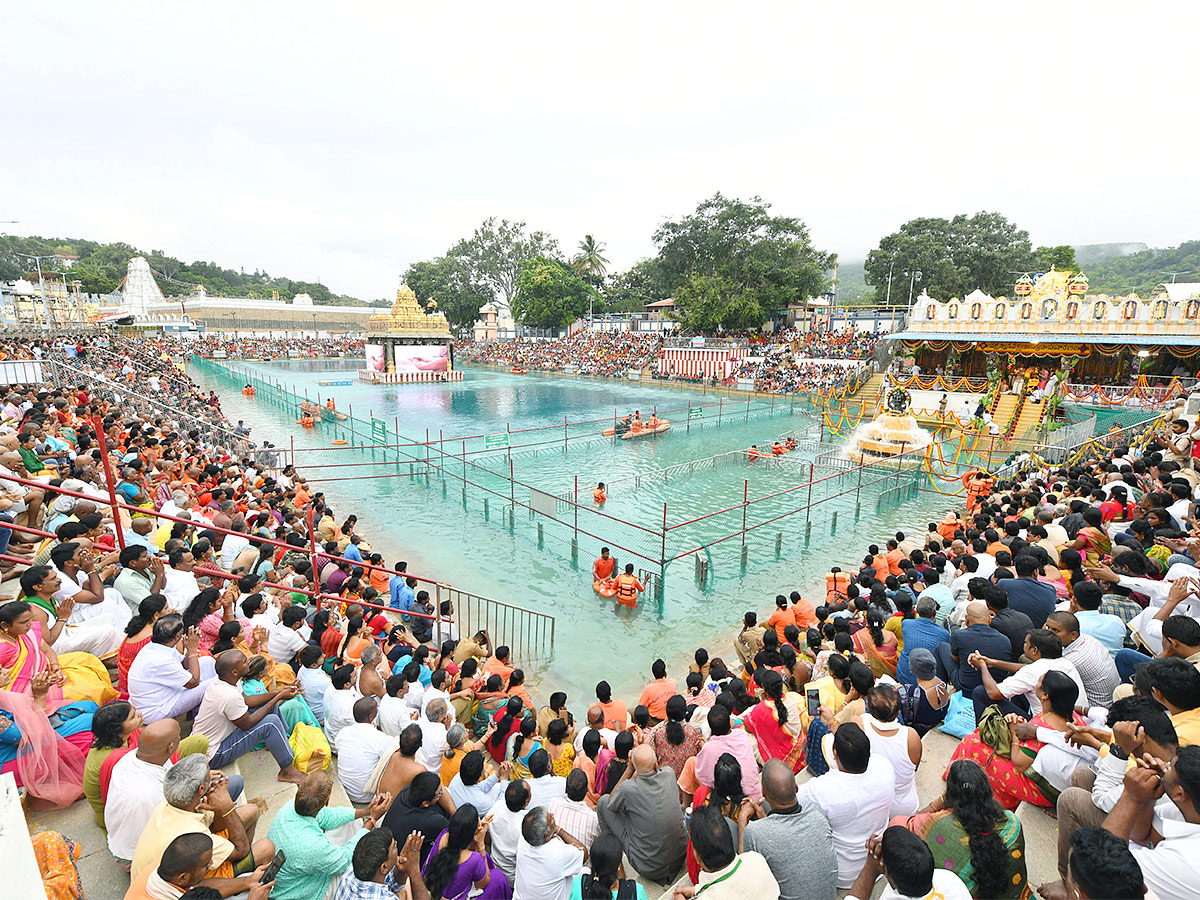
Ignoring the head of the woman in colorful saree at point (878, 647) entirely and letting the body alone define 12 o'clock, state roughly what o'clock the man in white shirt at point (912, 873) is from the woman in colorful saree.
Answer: The man in white shirt is roughly at 6 o'clock from the woman in colorful saree.

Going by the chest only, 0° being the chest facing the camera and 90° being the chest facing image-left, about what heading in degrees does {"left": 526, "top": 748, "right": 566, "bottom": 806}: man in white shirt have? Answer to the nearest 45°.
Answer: approximately 180°

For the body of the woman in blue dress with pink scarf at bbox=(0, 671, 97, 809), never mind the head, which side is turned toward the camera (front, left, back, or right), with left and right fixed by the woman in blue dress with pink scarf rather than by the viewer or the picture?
right

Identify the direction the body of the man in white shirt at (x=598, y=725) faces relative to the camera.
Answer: away from the camera

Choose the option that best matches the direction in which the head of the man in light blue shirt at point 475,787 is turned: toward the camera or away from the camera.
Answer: away from the camera

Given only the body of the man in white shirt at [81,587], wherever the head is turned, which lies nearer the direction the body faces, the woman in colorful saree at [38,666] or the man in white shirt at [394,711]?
the man in white shirt

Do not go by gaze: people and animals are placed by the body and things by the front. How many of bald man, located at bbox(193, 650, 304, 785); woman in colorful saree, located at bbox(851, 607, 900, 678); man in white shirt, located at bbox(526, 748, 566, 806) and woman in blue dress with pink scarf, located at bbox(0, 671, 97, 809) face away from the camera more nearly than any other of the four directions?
2

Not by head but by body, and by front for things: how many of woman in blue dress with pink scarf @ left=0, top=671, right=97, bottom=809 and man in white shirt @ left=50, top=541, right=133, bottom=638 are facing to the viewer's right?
2

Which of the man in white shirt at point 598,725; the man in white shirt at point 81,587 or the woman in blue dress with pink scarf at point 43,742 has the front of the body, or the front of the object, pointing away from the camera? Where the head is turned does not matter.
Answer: the man in white shirt at point 598,725

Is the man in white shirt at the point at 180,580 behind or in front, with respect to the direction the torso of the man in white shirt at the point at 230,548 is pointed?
behind

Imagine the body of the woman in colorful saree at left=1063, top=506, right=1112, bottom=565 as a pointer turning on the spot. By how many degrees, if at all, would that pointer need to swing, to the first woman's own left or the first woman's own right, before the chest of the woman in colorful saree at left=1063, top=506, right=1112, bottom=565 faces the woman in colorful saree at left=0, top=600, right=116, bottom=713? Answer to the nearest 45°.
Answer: approximately 90° to the first woman's own left

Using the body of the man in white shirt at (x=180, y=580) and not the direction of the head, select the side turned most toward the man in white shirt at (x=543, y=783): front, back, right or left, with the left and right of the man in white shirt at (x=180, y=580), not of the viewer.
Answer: right
